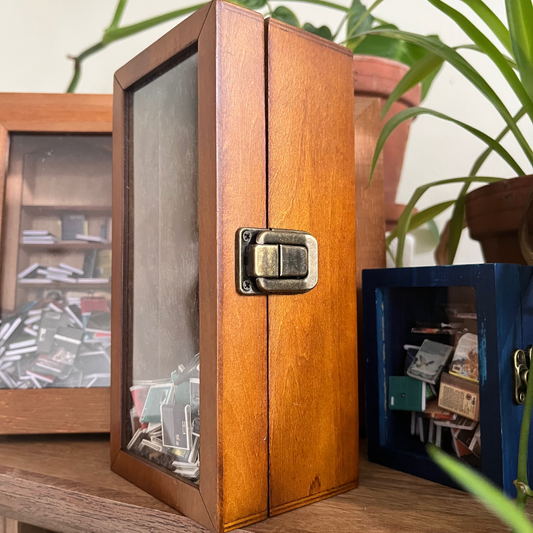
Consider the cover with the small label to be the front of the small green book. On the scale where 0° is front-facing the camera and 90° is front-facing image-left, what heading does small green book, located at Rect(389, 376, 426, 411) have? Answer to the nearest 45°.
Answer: approximately 0°

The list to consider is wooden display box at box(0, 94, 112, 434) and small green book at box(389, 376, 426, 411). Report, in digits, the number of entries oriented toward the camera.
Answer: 2

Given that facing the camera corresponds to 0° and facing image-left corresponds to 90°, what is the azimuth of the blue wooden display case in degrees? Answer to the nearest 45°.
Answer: approximately 45°

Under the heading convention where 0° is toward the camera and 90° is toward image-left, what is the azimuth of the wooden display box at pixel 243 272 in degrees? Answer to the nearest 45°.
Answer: approximately 45°
